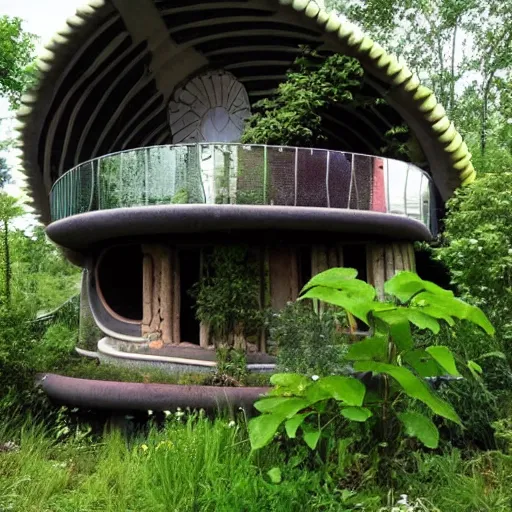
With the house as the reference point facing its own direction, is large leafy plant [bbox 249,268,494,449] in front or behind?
in front

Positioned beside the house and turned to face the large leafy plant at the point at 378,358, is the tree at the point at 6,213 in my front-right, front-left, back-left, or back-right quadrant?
back-right

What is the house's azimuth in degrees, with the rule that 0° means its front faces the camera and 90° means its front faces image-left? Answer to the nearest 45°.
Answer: approximately 0°

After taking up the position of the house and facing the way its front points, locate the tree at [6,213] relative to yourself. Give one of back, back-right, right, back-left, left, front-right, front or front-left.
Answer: back-right

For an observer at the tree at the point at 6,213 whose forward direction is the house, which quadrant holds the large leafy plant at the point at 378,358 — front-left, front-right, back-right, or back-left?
front-right

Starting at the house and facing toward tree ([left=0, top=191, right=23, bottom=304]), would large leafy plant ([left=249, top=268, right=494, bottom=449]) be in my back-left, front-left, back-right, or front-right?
back-left

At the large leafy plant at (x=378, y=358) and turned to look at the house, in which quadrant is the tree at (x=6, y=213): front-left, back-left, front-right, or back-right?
front-left

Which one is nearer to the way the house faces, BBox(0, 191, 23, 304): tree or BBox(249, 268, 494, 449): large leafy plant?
the large leafy plant
